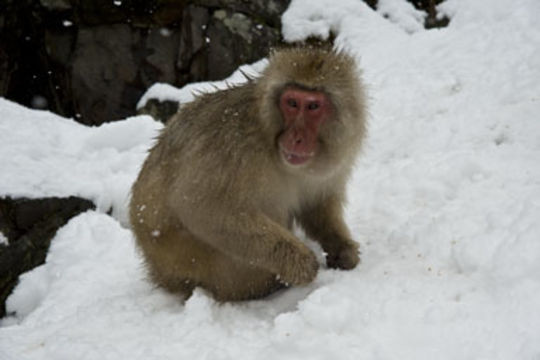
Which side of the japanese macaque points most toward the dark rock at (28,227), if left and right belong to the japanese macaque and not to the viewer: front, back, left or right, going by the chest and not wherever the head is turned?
back

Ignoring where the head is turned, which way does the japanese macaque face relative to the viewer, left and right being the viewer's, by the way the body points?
facing the viewer and to the right of the viewer

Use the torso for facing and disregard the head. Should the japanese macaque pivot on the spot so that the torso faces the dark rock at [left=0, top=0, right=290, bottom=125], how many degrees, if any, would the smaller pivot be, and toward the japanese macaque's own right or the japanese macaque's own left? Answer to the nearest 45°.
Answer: approximately 135° to the japanese macaque's own left
